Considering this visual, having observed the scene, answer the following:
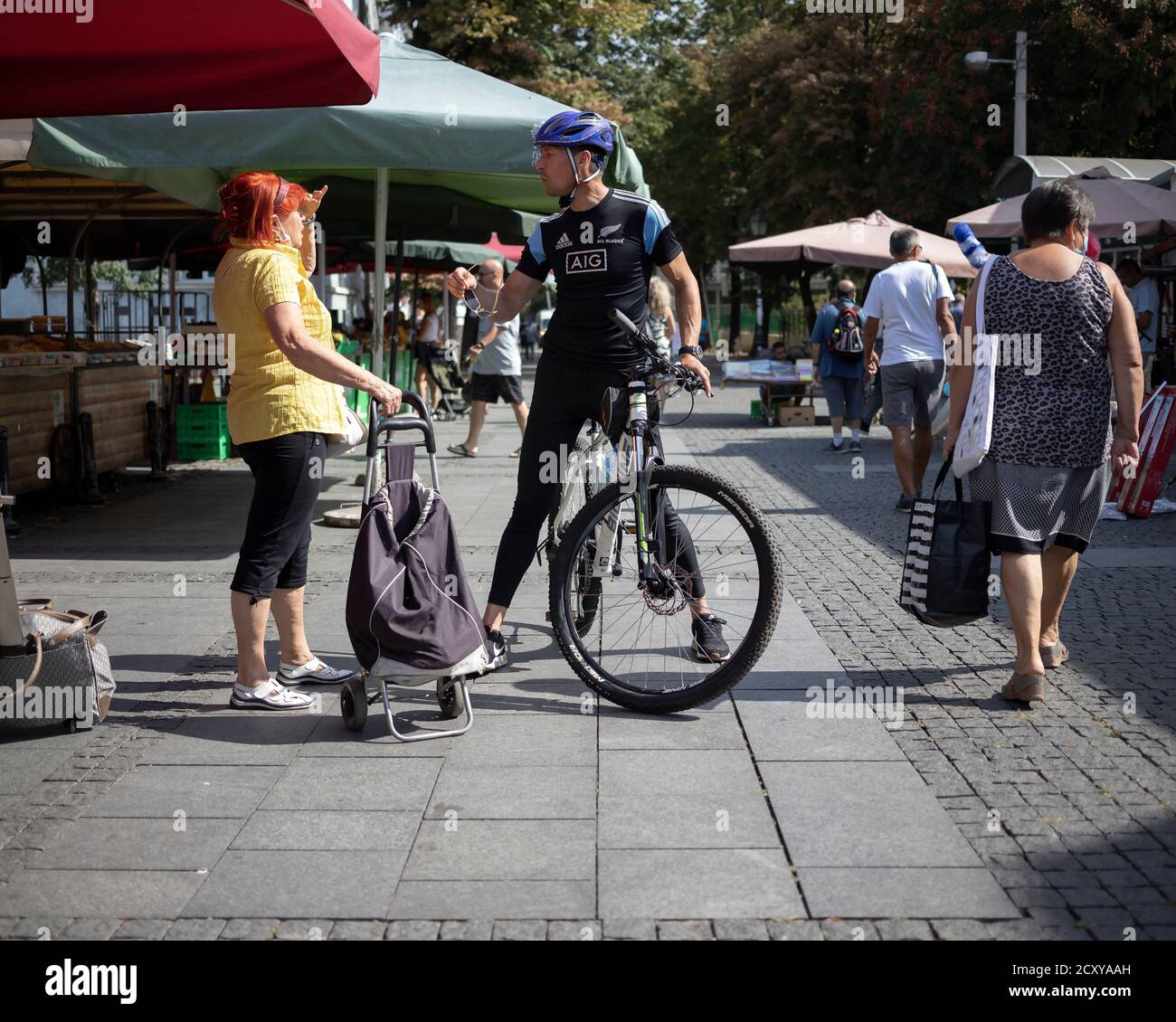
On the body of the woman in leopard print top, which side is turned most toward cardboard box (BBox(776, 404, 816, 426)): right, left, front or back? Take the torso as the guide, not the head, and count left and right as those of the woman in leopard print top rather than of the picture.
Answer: front

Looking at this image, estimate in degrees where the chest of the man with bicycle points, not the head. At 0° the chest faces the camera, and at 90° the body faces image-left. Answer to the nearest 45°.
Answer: approximately 0°

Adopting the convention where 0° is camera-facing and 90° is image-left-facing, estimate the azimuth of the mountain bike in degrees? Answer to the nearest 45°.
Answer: approximately 315°

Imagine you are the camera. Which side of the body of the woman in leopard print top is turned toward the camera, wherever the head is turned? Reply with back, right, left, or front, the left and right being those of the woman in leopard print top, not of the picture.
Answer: back

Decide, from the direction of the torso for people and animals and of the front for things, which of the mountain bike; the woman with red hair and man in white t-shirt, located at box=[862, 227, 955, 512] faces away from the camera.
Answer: the man in white t-shirt

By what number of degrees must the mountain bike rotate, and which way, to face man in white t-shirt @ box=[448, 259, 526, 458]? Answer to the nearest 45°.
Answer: approximately 135° to its left

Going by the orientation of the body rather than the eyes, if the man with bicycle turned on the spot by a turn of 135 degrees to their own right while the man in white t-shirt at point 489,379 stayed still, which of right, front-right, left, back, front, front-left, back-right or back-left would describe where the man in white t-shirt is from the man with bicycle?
front-right

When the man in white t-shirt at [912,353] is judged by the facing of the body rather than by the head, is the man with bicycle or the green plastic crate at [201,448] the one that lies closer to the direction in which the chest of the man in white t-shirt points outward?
the green plastic crate

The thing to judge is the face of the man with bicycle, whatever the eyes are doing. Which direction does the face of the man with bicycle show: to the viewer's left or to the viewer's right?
to the viewer's left

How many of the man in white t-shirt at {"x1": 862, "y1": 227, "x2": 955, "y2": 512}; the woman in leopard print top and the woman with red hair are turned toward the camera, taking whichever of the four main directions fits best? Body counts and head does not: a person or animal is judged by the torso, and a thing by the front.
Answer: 0

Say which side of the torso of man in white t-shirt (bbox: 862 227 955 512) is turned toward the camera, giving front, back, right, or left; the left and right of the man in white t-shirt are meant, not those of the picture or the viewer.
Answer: back

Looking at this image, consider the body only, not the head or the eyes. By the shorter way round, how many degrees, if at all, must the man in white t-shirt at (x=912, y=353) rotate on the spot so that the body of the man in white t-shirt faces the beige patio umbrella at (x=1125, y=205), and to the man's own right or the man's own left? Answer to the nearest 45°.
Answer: approximately 45° to the man's own right

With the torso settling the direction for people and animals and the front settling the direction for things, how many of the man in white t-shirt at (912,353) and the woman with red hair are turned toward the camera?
0

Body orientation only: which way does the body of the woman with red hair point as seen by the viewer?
to the viewer's right

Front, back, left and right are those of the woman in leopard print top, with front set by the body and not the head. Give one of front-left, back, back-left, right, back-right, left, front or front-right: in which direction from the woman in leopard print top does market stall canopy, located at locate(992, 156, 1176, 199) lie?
front

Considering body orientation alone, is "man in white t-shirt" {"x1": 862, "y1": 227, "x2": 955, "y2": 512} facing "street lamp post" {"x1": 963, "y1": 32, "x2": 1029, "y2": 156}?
yes

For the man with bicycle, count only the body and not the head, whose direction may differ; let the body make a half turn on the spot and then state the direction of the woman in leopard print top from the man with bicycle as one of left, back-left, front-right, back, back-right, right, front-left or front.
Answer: right
